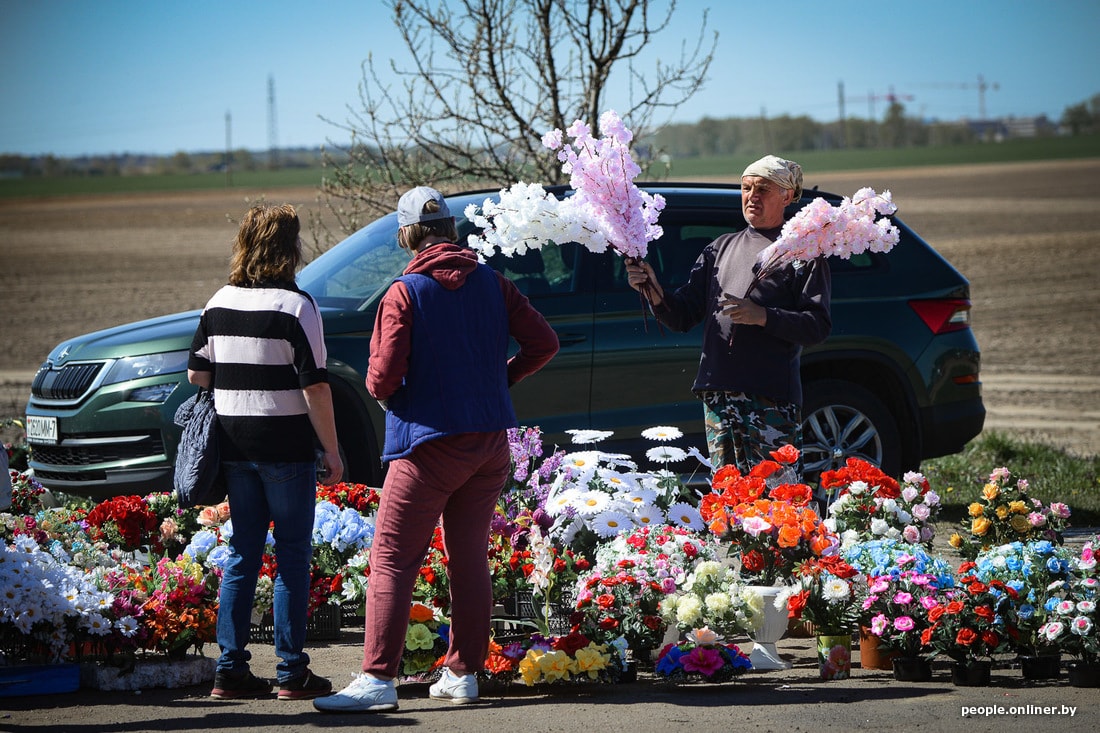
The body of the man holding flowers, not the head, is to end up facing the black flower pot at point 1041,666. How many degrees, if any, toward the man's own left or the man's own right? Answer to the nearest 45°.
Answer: approximately 90° to the man's own left

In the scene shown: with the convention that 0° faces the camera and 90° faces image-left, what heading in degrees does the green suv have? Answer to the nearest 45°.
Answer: approximately 45°

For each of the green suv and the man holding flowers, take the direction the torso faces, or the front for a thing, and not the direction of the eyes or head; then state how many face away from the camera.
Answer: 0

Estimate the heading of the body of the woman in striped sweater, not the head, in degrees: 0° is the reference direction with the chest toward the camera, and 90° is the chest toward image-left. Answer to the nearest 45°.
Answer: approximately 225°

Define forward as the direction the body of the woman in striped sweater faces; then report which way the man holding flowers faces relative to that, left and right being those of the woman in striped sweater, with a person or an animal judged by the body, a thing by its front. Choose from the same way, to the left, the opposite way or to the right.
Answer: the opposite way

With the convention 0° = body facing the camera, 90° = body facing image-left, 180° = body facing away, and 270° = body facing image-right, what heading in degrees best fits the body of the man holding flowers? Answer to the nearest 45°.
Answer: approximately 45°

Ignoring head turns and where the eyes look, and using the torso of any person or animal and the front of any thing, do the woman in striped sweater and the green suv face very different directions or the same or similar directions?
very different directions

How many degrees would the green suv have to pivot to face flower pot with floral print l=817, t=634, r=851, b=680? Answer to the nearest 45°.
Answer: approximately 45° to its left

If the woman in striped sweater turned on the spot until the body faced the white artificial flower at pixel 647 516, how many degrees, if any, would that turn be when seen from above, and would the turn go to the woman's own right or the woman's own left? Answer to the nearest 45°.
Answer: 0° — they already face it

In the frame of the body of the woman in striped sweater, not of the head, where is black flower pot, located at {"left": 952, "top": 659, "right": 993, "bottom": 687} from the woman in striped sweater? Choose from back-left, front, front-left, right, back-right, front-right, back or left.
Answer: front-right

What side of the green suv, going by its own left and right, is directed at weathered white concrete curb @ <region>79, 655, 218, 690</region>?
left
